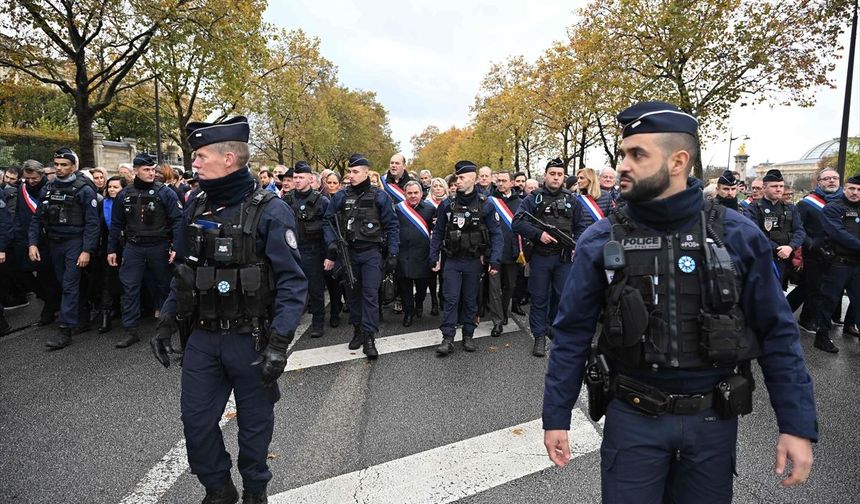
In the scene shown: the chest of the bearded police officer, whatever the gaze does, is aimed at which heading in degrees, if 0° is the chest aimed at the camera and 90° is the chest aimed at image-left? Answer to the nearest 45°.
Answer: approximately 0°

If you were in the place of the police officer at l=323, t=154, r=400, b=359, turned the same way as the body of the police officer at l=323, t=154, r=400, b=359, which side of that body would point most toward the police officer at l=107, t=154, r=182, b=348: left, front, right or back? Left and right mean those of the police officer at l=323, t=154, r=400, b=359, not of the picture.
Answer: right

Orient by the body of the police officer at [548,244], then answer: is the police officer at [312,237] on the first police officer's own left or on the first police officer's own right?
on the first police officer's own right

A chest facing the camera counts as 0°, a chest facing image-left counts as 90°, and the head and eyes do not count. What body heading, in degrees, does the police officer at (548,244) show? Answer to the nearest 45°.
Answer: approximately 0°

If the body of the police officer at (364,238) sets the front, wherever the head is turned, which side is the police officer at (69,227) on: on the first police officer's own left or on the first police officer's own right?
on the first police officer's own right

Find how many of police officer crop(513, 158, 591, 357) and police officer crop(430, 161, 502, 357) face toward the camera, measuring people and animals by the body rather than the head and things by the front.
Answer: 2

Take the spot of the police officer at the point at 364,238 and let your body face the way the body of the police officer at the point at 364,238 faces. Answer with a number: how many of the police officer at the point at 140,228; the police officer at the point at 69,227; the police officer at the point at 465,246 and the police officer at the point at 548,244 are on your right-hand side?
2

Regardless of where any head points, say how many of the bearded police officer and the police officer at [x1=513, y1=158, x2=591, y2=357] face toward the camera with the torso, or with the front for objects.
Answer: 2
